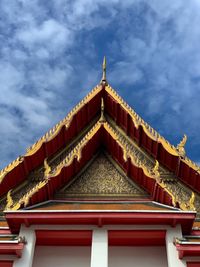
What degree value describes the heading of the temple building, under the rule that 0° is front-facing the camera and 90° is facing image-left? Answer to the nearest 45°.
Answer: approximately 0°
